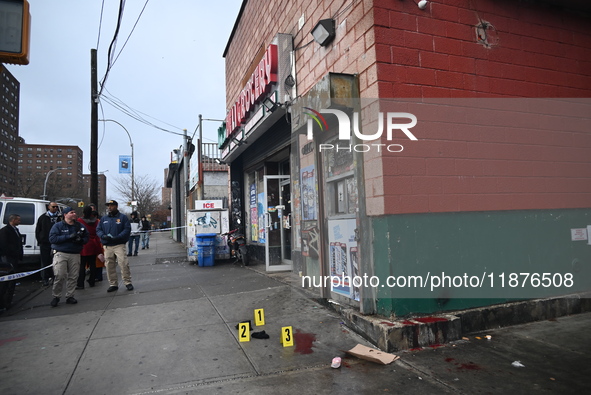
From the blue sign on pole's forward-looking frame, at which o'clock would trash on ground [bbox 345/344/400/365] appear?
The trash on ground is roughly at 12 o'clock from the blue sign on pole.

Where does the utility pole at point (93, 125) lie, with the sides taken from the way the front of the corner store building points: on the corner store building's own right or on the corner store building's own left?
on the corner store building's own right

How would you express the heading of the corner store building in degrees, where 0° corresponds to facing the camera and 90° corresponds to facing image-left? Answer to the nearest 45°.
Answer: approximately 45°

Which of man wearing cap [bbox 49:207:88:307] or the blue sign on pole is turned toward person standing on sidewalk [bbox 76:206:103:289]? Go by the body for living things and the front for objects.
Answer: the blue sign on pole

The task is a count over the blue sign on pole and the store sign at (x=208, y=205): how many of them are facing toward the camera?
2

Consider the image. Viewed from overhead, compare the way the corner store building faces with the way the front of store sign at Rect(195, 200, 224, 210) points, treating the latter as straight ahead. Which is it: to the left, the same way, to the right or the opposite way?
to the right

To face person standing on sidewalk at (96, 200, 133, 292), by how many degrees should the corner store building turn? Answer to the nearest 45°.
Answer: approximately 45° to its right

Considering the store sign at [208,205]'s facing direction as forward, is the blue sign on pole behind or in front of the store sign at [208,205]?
behind
